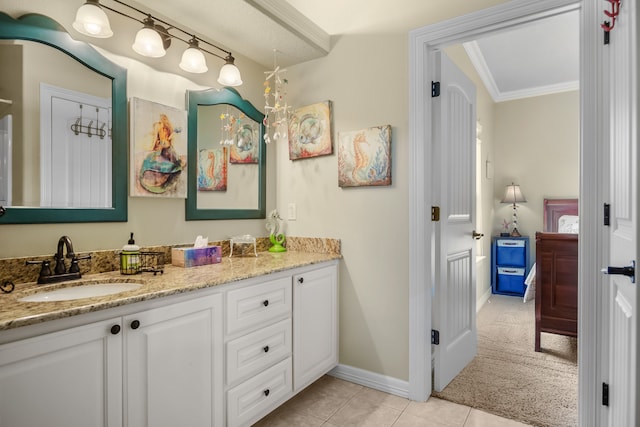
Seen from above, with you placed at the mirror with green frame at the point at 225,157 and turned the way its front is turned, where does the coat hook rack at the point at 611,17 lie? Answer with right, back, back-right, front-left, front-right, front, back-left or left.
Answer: front

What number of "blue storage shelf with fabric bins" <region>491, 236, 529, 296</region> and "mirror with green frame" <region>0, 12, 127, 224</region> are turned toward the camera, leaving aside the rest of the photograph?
2

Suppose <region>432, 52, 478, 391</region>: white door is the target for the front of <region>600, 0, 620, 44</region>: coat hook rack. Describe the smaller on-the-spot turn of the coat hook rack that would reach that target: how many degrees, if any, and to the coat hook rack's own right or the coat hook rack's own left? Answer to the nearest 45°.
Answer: approximately 45° to the coat hook rack's own right

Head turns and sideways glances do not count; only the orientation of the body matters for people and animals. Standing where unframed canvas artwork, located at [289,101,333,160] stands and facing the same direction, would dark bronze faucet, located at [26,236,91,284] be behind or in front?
in front

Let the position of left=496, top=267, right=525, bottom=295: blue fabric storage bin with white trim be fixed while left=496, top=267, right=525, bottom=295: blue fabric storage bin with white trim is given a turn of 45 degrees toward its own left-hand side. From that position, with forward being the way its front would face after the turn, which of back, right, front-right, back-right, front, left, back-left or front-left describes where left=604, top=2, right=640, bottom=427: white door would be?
front-right

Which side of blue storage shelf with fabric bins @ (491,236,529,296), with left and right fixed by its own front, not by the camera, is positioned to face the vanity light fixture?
front

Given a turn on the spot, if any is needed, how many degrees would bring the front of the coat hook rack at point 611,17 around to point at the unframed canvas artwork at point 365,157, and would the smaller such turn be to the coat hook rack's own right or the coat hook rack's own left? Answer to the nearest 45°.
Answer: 0° — it already faces it

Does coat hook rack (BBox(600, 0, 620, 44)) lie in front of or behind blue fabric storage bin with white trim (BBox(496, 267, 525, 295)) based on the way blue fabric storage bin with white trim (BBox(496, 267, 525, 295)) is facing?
in front

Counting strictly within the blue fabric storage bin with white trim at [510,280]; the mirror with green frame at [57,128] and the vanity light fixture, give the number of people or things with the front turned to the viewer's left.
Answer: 0

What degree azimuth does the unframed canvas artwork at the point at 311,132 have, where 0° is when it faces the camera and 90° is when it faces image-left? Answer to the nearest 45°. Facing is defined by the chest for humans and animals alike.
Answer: approximately 45°

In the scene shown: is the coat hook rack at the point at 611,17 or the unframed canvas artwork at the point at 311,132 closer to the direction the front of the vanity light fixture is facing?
the coat hook rack

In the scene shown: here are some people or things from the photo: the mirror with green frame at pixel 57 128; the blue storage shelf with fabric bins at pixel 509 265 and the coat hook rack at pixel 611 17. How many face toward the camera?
2

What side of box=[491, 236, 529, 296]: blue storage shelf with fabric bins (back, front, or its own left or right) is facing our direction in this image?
front

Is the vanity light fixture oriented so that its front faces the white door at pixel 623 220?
yes

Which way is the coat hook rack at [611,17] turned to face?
to the viewer's left

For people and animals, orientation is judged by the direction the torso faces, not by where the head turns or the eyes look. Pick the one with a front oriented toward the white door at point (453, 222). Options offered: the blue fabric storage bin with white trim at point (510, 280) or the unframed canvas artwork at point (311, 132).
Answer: the blue fabric storage bin with white trim

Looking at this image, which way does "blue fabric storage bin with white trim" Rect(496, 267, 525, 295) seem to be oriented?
toward the camera
